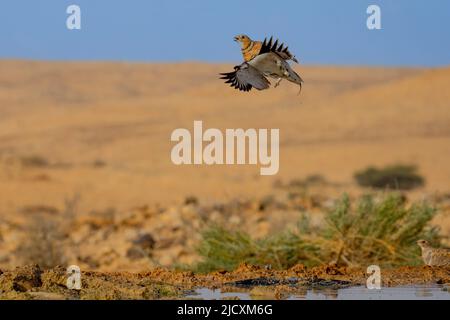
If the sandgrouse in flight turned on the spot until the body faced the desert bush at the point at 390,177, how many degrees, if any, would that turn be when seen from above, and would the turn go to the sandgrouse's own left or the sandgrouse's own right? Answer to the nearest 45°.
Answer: approximately 90° to the sandgrouse's own right

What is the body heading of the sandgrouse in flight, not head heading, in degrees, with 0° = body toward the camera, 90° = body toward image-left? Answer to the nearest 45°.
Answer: approximately 90°

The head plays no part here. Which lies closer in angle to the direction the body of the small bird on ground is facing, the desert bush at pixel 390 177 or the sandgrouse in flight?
the sandgrouse in flight

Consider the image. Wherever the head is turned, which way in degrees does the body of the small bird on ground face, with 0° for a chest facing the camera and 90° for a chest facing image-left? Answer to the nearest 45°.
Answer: approximately 90°
